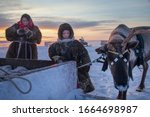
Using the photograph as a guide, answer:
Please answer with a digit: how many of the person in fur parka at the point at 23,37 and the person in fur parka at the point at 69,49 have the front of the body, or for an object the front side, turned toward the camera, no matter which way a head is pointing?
2

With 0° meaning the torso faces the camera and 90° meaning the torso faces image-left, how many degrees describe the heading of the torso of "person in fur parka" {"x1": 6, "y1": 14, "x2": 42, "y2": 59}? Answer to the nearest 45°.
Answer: approximately 0°

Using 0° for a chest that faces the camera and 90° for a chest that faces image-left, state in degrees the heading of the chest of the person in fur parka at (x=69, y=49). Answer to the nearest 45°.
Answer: approximately 0°

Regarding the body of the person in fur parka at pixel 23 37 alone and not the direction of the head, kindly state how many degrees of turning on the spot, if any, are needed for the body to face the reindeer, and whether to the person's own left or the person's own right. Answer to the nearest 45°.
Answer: approximately 45° to the person's own left

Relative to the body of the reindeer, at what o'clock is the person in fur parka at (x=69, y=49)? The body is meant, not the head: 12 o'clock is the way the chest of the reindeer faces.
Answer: The person in fur parka is roughly at 1 o'clock from the reindeer.

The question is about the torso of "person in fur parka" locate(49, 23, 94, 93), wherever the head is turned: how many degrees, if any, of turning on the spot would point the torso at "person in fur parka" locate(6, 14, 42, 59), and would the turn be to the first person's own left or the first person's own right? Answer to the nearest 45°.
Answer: approximately 135° to the first person's own right

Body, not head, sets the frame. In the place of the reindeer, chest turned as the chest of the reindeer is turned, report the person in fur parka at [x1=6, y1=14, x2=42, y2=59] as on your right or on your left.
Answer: on your right
